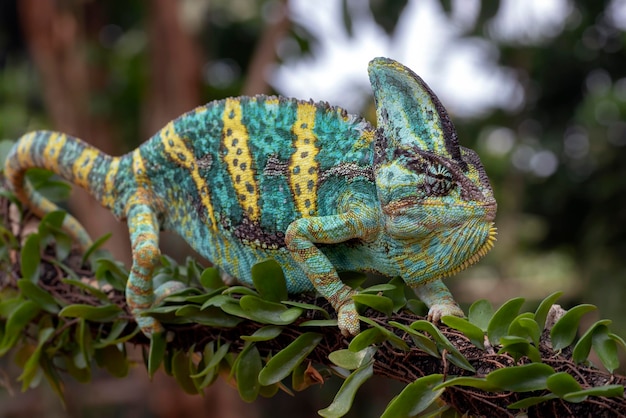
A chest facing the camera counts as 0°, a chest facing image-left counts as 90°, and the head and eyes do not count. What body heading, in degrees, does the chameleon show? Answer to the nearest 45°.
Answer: approximately 270°

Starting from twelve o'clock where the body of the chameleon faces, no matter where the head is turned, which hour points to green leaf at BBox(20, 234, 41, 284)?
The green leaf is roughly at 7 o'clock from the chameleon.
